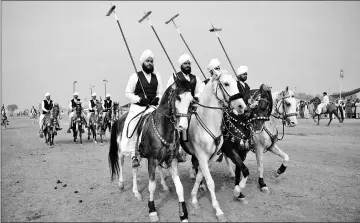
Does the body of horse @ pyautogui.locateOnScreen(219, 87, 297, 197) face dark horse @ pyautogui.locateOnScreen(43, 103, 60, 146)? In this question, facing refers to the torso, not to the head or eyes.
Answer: no

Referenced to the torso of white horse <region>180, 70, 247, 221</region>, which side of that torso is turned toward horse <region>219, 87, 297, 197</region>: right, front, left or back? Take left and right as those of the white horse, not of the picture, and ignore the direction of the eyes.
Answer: left

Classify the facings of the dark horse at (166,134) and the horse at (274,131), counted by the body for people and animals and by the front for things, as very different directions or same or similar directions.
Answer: same or similar directions

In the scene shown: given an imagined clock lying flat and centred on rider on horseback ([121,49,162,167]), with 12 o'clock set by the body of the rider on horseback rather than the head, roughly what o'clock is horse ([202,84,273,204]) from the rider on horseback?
The horse is roughly at 11 o'clock from the rider on horseback.

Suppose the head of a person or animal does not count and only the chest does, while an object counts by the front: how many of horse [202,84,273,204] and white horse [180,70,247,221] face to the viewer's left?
0

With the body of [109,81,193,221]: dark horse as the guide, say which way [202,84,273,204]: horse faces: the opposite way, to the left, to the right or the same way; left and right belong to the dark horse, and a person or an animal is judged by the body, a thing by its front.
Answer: the same way

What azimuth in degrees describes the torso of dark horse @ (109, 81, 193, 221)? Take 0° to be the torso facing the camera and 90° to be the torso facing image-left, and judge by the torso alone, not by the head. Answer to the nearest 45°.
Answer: approximately 315°

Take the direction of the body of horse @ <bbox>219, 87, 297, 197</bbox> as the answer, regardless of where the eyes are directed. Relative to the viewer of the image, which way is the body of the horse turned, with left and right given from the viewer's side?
facing the viewer and to the right of the viewer

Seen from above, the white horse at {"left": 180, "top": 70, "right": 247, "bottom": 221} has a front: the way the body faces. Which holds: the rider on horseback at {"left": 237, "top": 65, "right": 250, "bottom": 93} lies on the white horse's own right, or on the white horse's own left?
on the white horse's own left

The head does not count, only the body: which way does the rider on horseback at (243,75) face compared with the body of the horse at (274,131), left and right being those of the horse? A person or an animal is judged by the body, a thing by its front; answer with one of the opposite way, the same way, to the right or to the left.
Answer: the same way

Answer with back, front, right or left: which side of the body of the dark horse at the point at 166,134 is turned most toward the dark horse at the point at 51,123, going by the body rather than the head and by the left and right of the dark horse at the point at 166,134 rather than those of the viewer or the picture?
back

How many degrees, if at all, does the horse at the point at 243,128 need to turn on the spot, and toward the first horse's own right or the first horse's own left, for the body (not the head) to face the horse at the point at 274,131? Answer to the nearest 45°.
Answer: approximately 90° to the first horse's own left

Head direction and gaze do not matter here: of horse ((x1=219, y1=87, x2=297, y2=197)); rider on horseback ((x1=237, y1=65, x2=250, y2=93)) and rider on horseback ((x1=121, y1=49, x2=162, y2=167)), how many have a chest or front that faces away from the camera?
0

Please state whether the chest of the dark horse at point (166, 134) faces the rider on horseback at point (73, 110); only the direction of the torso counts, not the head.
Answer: no

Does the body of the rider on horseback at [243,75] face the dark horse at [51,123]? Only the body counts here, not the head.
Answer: no

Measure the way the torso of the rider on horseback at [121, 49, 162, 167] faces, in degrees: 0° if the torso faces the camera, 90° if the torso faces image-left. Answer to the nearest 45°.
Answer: approximately 315°
